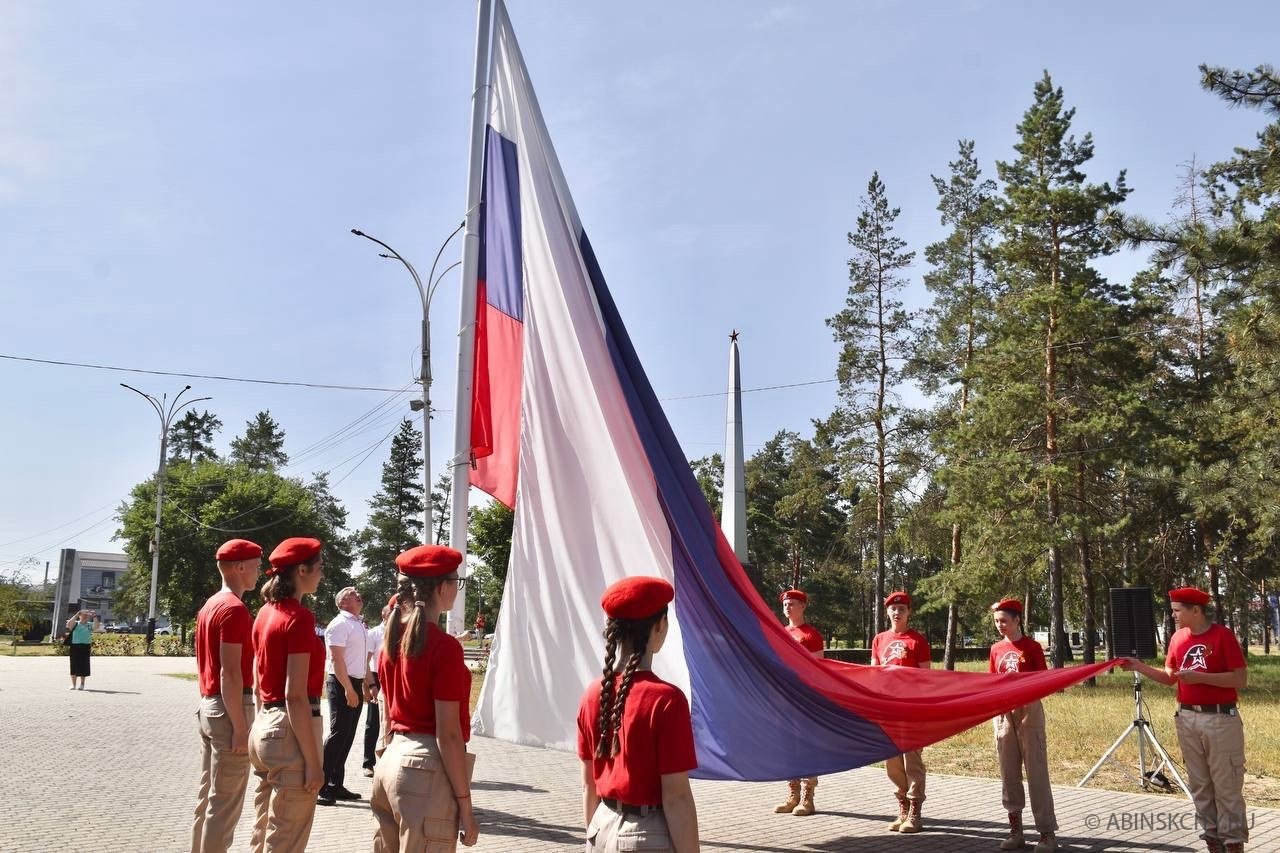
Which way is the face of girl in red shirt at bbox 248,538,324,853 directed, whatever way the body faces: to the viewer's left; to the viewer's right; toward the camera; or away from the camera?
to the viewer's right

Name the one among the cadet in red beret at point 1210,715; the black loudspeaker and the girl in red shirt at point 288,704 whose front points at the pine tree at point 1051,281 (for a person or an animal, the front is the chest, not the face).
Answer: the girl in red shirt

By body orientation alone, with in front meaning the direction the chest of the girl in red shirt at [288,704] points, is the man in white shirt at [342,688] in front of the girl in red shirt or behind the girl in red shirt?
in front

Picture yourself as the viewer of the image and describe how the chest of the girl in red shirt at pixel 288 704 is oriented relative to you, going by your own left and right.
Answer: facing away from the viewer and to the right of the viewer

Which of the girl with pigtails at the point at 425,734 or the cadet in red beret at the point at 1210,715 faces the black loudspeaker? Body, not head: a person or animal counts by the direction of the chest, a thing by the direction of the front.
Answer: the girl with pigtails

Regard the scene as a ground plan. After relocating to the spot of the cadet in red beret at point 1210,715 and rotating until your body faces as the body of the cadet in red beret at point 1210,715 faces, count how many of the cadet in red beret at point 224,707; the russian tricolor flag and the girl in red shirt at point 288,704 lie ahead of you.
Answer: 3

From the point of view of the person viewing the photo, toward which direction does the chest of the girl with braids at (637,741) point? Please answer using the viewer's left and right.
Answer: facing away from the viewer and to the right of the viewer

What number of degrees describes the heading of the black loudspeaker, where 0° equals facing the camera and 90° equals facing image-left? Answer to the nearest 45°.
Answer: approximately 0°

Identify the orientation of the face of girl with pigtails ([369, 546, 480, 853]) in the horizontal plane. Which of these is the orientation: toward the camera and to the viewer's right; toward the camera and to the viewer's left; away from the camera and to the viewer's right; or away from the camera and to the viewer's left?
away from the camera and to the viewer's right

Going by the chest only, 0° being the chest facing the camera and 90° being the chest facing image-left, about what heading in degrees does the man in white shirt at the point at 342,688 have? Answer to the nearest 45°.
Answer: approximately 270°

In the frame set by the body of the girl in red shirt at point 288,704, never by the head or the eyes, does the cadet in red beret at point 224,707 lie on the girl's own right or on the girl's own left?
on the girl's own left

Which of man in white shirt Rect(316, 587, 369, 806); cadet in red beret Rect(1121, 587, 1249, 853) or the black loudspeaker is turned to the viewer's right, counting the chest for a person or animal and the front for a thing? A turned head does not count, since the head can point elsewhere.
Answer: the man in white shirt
